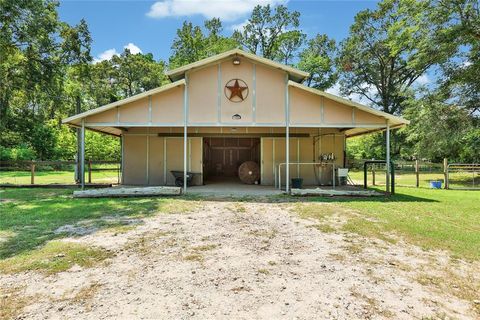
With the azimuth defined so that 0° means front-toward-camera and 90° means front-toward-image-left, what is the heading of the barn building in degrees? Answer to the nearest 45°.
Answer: approximately 0°

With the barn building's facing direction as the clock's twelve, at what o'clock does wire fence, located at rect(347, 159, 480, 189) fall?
The wire fence is roughly at 8 o'clock from the barn building.

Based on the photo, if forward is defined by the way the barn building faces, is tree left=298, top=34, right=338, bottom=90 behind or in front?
behind

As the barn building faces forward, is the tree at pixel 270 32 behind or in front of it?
behind

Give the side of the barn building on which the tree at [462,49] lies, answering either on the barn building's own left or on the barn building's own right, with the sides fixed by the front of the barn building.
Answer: on the barn building's own left

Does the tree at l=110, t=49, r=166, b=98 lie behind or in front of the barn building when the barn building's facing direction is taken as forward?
behind

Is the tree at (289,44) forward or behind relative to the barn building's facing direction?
behind

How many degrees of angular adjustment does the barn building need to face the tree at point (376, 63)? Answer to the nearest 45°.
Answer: approximately 135° to its left

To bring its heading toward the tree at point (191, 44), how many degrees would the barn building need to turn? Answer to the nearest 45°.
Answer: approximately 180°
